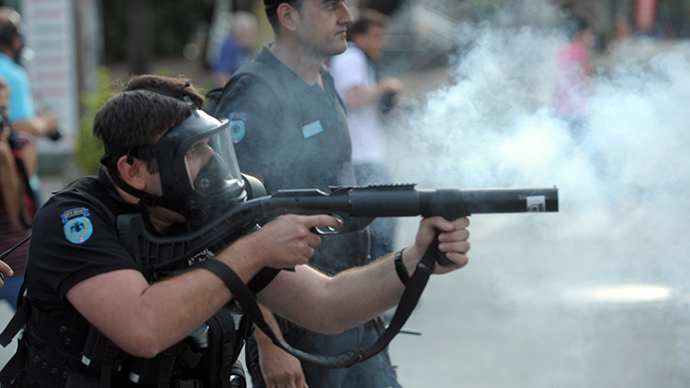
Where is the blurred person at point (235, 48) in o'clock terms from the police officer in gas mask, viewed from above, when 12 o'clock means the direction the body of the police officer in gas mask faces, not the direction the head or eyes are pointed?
The blurred person is roughly at 9 o'clock from the police officer in gas mask.

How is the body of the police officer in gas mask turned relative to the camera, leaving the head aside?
to the viewer's right

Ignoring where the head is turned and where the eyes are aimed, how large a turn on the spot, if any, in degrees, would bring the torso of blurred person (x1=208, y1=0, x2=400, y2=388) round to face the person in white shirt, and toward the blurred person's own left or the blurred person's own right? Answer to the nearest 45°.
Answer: approximately 135° to the blurred person's own left

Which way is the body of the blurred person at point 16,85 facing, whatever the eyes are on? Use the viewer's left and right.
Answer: facing to the right of the viewer

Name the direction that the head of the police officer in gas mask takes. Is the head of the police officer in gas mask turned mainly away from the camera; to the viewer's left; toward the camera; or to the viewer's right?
to the viewer's right

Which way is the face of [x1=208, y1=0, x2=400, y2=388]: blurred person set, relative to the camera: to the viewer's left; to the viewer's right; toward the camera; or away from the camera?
to the viewer's right
